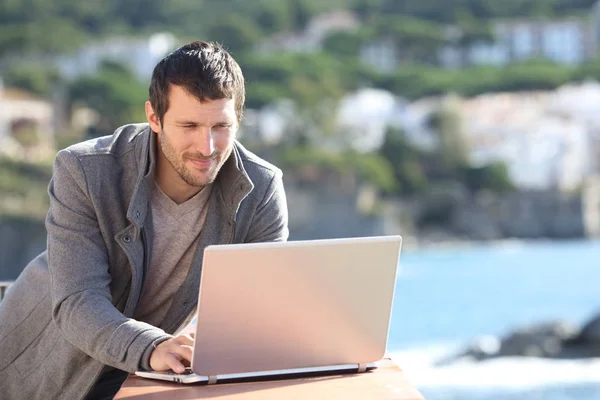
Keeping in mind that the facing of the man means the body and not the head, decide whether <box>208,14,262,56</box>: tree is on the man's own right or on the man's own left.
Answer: on the man's own left

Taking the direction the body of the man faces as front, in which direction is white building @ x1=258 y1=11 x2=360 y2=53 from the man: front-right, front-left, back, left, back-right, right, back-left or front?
back-left

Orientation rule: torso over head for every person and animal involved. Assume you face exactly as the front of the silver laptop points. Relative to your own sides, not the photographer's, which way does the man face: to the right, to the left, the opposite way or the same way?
the opposite way

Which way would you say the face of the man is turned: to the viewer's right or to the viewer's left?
to the viewer's right

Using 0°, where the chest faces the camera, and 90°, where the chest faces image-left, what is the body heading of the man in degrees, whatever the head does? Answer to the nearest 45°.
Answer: approximately 315°
